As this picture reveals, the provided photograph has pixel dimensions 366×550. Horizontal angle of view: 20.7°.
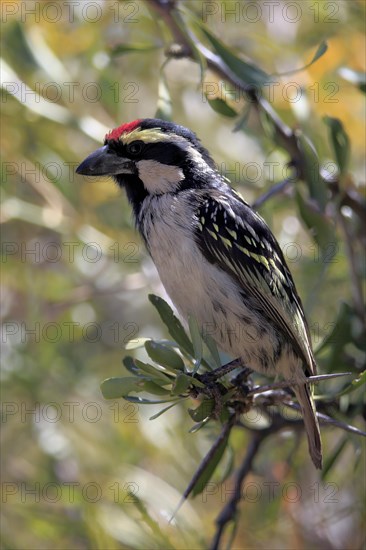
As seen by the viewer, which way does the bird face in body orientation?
to the viewer's left

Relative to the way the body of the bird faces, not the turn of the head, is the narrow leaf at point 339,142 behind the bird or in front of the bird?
behind
